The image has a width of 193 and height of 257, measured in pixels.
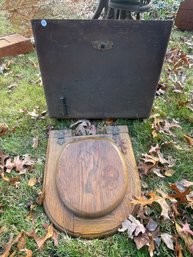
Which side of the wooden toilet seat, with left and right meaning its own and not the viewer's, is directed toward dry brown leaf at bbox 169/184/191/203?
left

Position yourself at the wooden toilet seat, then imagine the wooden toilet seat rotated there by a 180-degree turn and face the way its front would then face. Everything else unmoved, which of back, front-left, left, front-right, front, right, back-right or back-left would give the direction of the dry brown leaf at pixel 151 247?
back-right

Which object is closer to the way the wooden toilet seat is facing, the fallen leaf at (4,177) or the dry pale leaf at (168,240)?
the dry pale leaf

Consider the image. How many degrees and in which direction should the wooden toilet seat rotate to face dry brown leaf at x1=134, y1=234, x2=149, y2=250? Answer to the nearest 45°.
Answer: approximately 45° to its left

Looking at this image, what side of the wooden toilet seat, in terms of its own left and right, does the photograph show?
front

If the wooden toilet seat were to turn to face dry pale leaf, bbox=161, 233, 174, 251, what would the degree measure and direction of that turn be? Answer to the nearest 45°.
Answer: approximately 45° to its left

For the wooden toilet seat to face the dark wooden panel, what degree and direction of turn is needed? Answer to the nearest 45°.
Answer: approximately 180°

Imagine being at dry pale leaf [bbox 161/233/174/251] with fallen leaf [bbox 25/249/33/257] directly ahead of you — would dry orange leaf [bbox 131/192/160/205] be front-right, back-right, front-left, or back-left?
front-right

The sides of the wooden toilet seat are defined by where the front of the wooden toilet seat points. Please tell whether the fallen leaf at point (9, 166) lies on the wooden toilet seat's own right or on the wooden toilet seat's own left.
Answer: on the wooden toilet seat's own right

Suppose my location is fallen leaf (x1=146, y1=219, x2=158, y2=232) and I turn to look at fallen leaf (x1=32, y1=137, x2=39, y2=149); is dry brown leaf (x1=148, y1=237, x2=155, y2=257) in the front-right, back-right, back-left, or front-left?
back-left

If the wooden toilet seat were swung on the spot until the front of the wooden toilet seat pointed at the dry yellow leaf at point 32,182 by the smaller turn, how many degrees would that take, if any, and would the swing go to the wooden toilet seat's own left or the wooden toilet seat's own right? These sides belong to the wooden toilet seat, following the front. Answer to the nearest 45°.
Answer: approximately 90° to the wooden toilet seat's own right

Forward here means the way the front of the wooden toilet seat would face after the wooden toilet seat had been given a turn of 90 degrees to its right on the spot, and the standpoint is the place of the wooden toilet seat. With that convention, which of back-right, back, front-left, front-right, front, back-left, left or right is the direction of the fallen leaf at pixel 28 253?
front-left
